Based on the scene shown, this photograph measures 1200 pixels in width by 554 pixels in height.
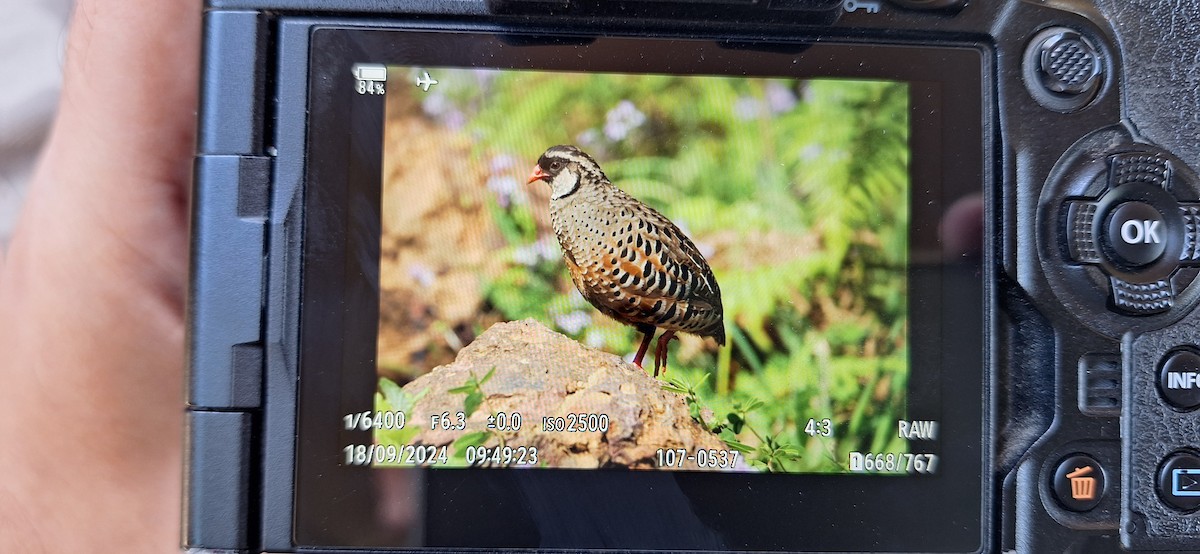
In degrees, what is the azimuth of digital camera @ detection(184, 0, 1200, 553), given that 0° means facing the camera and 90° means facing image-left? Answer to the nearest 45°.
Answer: approximately 180°
